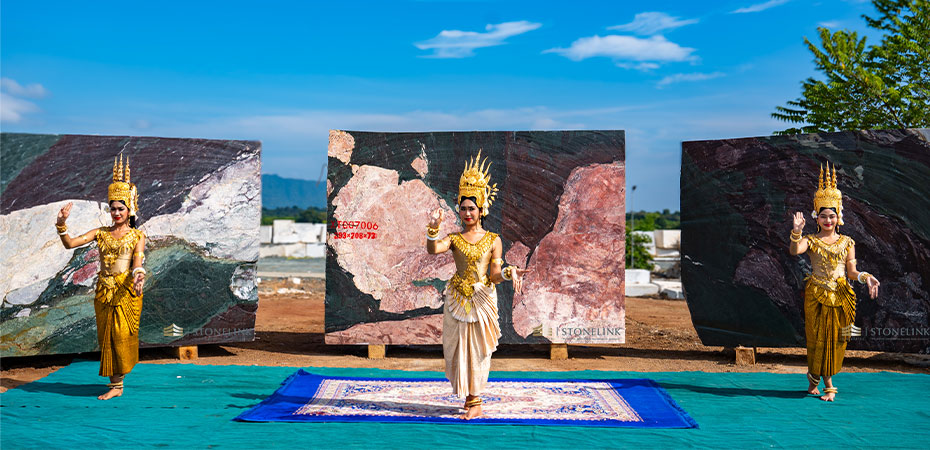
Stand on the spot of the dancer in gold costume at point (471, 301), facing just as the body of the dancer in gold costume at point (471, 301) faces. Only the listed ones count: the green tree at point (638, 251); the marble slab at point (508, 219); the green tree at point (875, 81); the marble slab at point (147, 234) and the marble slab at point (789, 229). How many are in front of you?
0

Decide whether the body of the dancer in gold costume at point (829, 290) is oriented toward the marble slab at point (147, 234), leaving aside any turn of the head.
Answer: no

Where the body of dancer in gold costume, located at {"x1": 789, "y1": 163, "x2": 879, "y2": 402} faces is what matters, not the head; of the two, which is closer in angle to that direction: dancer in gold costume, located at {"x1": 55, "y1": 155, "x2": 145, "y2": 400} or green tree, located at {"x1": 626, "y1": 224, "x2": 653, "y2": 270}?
the dancer in gold costume

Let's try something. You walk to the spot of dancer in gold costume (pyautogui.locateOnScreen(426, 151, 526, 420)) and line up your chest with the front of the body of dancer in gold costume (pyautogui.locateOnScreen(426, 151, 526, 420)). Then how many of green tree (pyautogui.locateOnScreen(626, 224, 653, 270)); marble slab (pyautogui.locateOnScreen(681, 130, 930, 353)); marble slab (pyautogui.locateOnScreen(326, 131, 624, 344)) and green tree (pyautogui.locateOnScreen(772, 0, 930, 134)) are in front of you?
0

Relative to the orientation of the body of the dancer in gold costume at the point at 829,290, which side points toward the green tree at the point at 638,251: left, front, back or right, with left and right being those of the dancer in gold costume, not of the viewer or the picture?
back

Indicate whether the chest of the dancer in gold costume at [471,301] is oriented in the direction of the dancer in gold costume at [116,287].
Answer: no

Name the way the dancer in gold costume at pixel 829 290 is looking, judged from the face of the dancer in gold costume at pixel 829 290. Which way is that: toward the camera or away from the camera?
toward the camera

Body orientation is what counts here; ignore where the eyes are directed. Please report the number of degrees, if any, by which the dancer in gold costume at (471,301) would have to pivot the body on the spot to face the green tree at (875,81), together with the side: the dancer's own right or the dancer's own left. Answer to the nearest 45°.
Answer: approximately 135° to the dancer's own left

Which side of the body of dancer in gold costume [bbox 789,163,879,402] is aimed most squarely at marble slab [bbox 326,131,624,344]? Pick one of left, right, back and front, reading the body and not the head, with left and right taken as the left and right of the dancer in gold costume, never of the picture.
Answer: right

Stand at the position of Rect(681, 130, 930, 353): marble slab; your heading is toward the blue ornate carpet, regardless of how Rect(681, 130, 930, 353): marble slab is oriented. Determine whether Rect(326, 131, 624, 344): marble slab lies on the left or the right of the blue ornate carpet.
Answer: right

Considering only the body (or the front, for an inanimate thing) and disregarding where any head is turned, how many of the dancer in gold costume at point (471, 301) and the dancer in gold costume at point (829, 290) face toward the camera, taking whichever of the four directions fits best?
2

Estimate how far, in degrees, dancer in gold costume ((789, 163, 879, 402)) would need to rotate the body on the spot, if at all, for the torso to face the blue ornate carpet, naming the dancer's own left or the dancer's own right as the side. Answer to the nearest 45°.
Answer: approximately 45° to the dancer's own right

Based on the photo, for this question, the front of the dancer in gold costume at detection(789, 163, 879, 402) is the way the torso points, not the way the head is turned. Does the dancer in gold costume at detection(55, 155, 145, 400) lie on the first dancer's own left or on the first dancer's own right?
on the first dancer's own right

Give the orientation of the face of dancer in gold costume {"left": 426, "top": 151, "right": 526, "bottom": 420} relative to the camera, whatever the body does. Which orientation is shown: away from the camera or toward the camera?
toward the camera

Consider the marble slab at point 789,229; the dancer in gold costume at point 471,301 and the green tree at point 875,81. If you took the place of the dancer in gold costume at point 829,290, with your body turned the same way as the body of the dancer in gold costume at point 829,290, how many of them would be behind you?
2

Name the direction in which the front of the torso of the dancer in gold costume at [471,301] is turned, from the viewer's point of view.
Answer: toward the camera

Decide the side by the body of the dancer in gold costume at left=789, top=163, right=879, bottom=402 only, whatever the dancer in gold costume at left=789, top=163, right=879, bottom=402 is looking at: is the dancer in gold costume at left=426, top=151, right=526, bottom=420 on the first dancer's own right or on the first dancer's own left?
on the first dancer's own right
